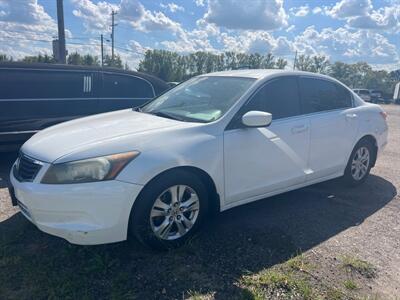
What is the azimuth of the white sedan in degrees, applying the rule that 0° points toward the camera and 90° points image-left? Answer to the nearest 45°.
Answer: approximately 45°

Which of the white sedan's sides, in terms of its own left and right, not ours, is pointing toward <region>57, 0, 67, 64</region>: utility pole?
right

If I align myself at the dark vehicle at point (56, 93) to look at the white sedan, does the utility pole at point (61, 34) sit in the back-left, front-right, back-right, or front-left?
back-left

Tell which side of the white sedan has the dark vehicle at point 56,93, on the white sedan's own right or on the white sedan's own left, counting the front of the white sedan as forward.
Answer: on the white sedan's own right
